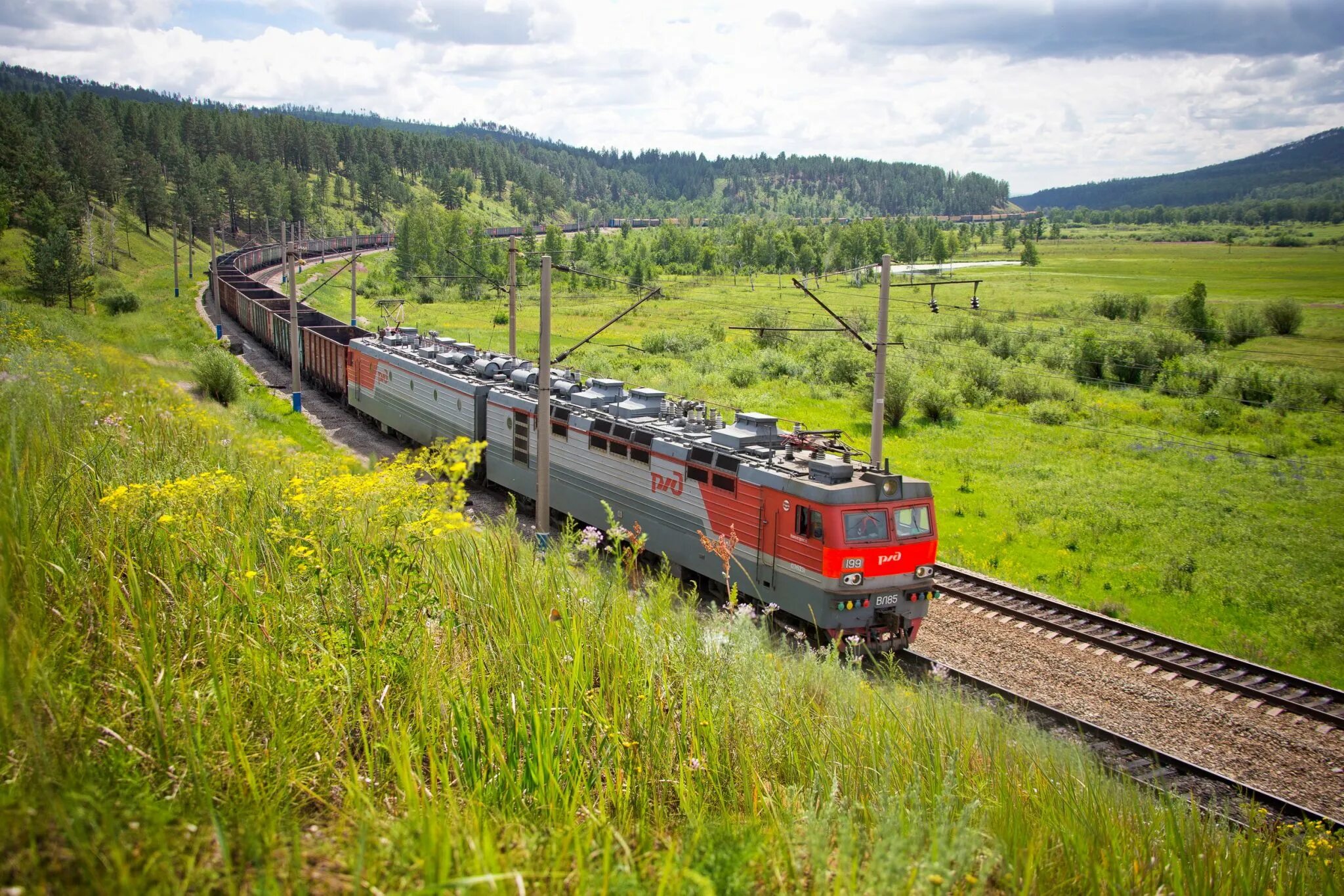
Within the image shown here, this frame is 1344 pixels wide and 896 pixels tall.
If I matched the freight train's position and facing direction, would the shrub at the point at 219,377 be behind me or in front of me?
behind

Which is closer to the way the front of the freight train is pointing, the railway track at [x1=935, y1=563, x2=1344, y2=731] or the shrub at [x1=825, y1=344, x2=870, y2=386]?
the railway track

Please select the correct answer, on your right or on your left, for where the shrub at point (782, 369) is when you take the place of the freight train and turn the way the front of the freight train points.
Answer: on your left

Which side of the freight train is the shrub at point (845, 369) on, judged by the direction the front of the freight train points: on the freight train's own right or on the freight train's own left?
on the freight train's own left

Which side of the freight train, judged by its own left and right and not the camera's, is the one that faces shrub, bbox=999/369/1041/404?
left

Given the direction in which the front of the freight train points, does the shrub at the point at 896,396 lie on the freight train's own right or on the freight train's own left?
on the freight train's own left

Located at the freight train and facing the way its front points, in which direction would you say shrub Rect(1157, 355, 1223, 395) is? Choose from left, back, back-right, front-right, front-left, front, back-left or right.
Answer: left

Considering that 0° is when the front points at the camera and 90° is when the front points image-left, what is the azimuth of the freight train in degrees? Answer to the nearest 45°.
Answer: approximately 315°
